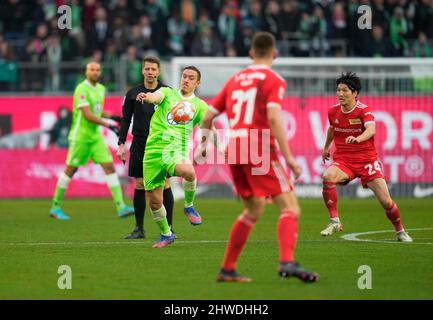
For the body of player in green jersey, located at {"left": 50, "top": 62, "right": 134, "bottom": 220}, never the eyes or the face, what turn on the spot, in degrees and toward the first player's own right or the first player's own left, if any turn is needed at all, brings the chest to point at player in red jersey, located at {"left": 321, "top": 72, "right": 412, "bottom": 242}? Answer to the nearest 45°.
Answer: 0° — they already face them

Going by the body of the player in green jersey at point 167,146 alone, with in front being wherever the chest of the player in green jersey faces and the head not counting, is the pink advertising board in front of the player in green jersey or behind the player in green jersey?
behind

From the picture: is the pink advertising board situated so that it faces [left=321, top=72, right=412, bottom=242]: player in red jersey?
yes

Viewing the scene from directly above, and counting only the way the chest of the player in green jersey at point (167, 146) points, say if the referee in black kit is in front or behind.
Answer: behind

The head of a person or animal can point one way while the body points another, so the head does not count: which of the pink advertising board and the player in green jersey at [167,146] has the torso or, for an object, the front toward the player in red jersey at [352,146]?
the pink advertising board

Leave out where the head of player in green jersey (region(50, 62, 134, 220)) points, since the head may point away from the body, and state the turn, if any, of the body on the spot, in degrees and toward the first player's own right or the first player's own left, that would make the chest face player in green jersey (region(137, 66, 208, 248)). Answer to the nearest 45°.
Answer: approximately 45° to the first player's own right

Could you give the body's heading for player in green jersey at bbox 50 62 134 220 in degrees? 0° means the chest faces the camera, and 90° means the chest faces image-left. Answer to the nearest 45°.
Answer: approximately 315°

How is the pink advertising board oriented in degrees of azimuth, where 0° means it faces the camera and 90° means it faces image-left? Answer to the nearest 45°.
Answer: approximately 0°

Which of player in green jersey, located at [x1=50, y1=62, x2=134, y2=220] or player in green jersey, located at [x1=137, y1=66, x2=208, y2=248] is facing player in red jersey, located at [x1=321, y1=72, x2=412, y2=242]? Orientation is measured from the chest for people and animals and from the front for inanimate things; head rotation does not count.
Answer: player in green jersey, located at [x1=50, y1=62, x2=134, y2=220]

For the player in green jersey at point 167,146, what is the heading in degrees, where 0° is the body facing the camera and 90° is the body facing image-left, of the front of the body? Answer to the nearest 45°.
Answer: approximately 0°

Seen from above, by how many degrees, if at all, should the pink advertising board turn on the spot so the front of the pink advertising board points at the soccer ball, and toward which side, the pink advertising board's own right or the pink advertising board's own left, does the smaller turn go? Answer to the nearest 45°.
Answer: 0° — it already faces it

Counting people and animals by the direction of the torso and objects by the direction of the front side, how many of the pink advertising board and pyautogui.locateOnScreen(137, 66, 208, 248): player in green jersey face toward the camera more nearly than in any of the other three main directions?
2
